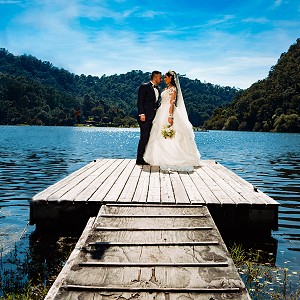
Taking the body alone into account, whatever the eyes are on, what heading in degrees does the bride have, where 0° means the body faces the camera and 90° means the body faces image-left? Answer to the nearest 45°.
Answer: approximately 90°

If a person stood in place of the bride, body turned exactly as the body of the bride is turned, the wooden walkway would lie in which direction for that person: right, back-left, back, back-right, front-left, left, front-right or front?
left
